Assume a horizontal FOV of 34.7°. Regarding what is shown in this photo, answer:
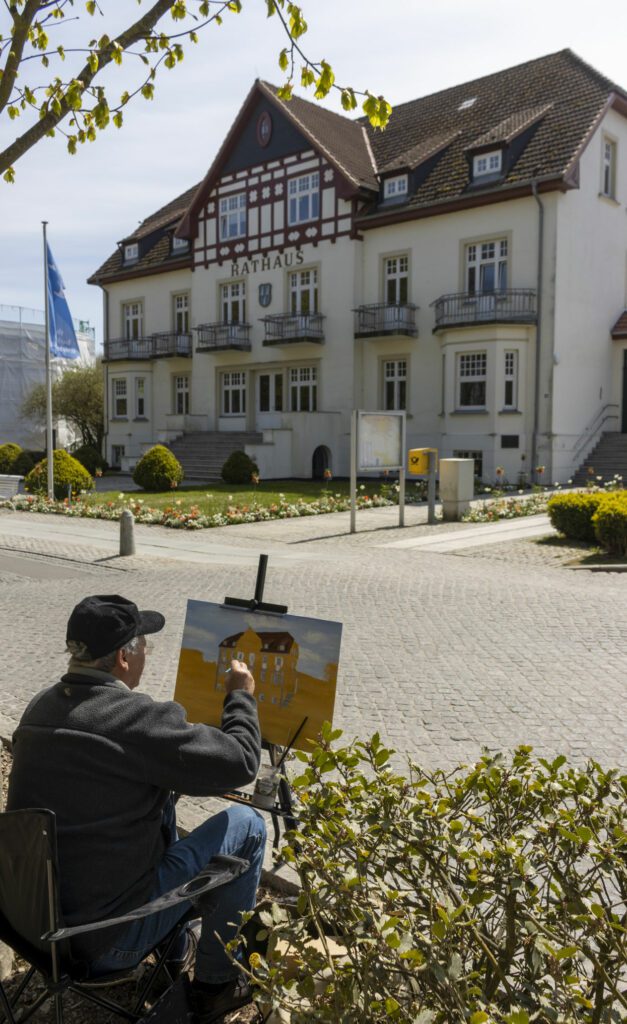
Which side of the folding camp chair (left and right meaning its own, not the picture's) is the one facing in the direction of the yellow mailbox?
front

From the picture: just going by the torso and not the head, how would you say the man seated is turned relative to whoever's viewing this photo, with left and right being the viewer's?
facing away from the viewer and to the right of the viewer

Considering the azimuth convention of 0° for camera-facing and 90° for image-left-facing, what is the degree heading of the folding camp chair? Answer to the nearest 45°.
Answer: approximately 225°

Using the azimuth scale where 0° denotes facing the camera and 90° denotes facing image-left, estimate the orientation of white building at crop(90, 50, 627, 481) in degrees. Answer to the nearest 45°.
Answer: approximately 45°

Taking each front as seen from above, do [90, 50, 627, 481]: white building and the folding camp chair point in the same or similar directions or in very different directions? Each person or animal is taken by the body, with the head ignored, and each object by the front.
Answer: very different directions

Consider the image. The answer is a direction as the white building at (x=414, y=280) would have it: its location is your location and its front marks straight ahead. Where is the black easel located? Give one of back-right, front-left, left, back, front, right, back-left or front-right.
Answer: front-left

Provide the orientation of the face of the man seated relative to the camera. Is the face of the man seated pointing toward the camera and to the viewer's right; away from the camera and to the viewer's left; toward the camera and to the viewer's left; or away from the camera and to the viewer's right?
away from the camera and to the viewer's right

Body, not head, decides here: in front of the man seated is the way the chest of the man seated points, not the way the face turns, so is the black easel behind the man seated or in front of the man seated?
in front

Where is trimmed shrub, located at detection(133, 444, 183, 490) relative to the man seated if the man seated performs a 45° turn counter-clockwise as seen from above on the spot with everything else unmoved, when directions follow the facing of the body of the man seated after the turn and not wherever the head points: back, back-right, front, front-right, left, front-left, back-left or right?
front

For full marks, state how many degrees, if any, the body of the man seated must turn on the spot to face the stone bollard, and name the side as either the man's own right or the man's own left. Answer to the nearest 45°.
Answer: approximately 45° to the man's own left

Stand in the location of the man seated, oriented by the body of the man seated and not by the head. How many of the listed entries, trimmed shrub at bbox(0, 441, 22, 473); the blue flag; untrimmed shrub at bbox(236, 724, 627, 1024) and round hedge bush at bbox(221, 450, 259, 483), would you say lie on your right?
1

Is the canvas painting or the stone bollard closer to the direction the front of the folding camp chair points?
the canvas painting

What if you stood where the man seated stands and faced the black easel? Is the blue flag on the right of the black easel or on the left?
left

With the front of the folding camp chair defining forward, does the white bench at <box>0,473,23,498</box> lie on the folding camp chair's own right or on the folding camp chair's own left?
on the folding camp chair's own left

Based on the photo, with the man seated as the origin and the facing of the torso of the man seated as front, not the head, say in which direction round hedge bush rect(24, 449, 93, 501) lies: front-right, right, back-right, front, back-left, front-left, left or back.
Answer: front-left
